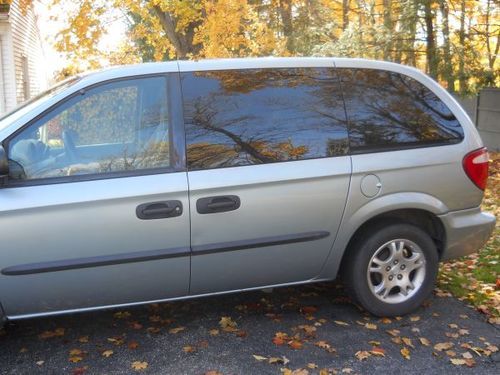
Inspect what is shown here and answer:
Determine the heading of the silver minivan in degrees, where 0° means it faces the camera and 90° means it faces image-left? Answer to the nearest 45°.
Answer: approximately 90°

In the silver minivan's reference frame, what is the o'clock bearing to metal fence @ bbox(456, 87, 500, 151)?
The metal fence is roughly at 4 o'clock from the silver minivan.

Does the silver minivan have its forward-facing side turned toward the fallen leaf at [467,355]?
no

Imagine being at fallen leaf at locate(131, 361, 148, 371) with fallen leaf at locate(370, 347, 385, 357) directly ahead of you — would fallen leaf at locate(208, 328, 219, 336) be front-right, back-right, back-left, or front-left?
front-left
